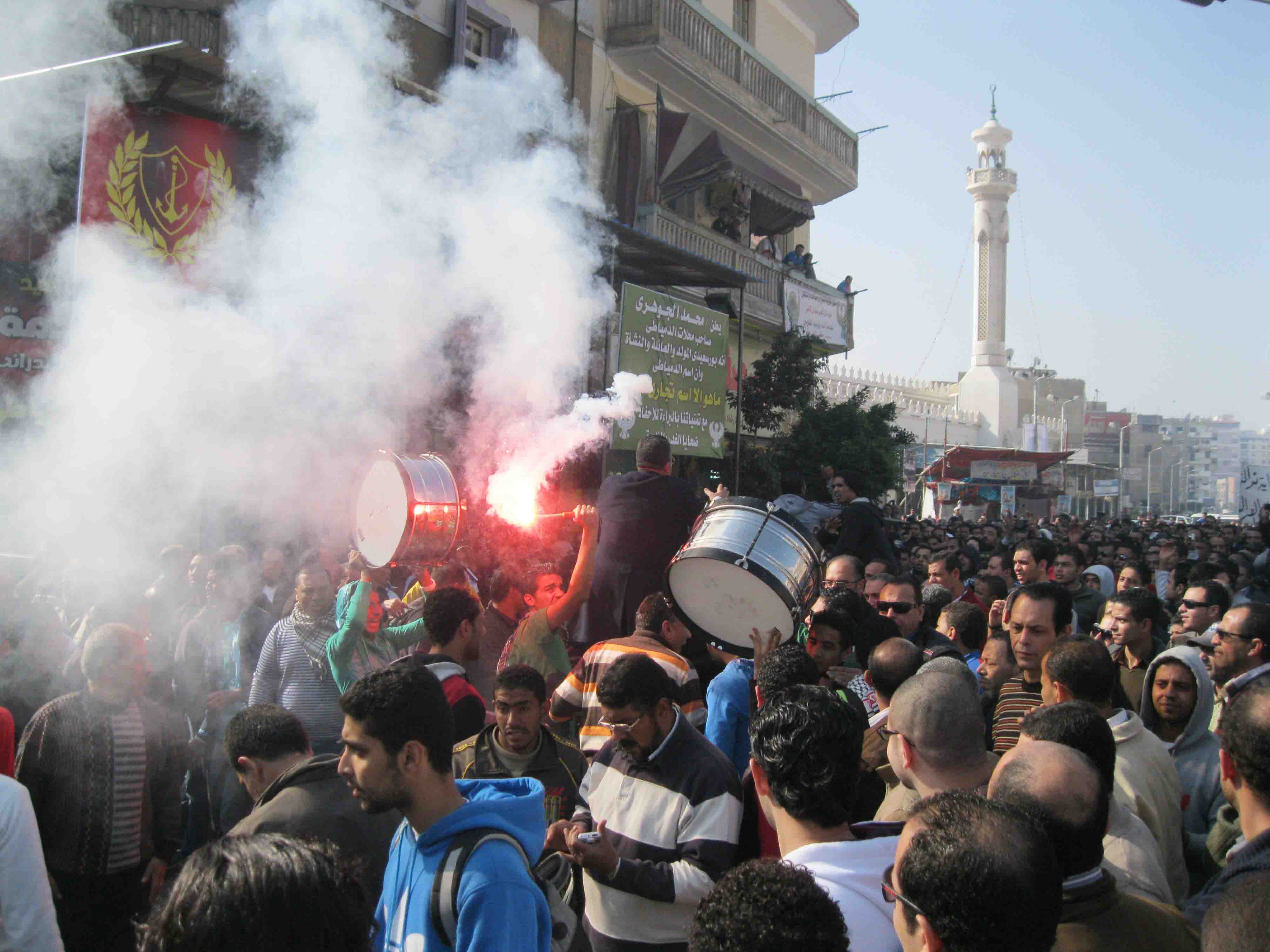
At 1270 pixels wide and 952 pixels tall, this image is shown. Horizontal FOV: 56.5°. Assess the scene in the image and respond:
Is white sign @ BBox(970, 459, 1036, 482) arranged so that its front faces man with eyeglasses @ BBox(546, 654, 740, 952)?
yes

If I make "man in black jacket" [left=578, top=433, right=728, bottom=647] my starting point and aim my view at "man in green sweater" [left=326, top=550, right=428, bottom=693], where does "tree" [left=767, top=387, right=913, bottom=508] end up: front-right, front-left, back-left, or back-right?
back-right

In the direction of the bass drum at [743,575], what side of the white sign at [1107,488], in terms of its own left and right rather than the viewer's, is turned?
front

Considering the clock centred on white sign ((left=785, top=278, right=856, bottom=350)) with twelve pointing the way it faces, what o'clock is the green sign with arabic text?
The green sign with arabic text is roughly at 2 o'clock from the white sign.

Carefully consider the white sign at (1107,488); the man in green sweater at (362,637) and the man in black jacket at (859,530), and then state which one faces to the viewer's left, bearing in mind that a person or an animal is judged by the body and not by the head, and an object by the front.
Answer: the man in black jacket

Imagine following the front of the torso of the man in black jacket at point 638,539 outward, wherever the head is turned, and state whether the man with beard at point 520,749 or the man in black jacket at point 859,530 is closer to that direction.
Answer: the man in black jacket

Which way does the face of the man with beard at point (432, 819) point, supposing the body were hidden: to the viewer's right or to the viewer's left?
to the viewer's left

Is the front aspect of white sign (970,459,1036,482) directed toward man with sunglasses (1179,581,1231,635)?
yes

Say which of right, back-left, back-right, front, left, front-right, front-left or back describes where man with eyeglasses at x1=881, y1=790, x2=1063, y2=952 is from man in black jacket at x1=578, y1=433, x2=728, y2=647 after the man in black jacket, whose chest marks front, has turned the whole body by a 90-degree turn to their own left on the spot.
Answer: left

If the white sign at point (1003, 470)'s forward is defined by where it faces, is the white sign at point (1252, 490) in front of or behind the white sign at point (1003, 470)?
in front

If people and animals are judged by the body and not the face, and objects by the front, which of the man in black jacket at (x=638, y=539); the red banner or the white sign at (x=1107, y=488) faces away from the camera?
the man in black jacket

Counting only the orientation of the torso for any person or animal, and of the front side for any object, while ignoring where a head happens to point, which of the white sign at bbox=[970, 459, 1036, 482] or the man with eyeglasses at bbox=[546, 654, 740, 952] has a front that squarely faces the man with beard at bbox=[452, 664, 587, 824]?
the white sign
